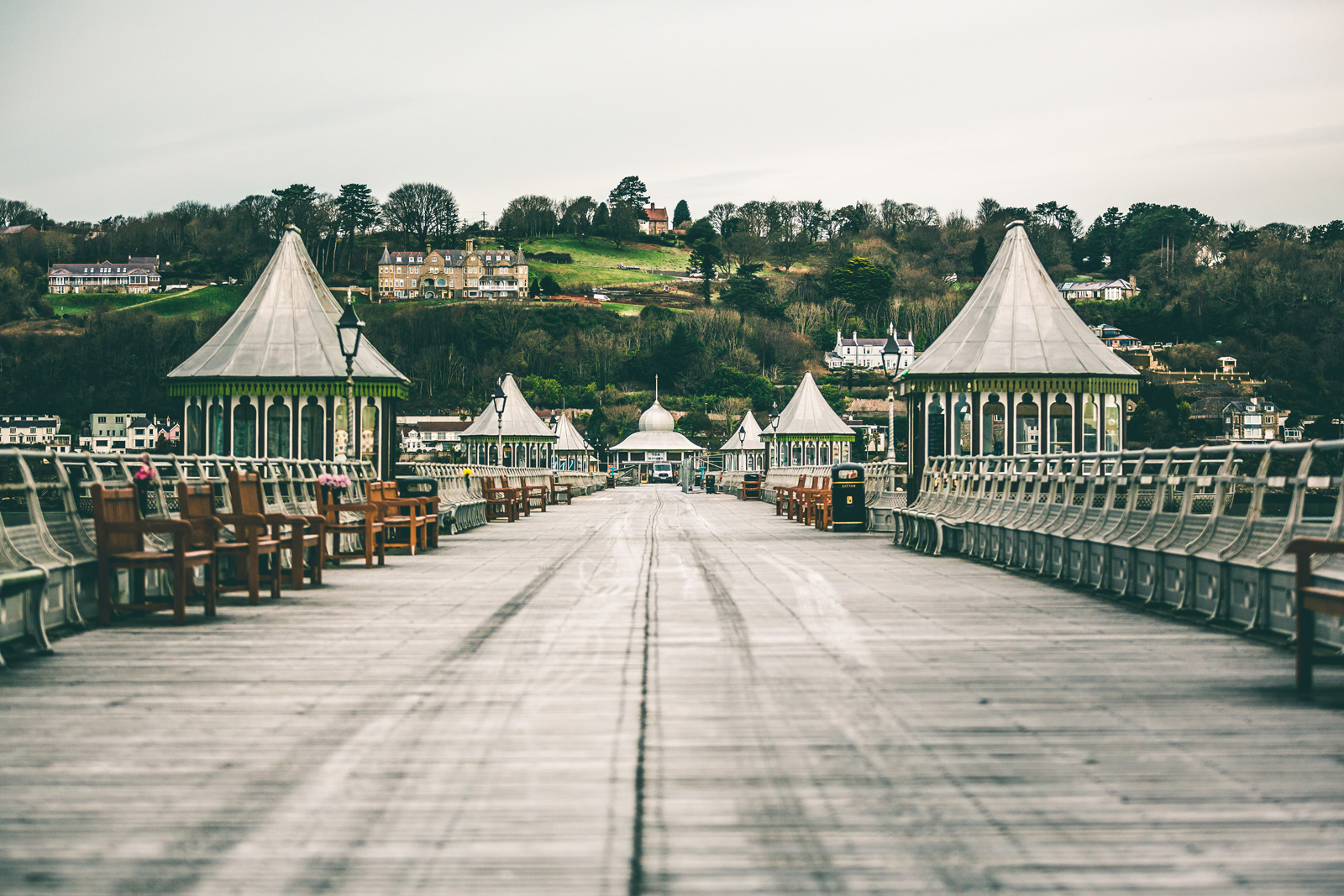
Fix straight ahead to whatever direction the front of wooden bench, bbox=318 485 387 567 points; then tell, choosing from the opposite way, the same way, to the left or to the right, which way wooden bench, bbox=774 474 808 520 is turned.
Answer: the opposite way

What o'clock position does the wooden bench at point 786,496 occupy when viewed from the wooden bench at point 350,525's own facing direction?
the wooden bench at point 786,496 is roughly at 10 o'clock from the wooden bench at point 350,525.

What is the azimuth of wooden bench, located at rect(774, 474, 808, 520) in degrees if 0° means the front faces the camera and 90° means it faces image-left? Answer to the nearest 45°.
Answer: approximately 90°

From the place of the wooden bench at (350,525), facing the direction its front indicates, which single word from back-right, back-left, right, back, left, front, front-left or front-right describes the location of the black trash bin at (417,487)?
left

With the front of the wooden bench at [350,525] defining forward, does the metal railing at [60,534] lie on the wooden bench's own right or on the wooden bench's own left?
on the wooden bench's own right

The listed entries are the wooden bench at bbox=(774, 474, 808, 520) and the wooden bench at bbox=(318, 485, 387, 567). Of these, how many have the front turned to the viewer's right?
1

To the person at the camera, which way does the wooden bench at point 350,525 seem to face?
facing to the right of the viewer

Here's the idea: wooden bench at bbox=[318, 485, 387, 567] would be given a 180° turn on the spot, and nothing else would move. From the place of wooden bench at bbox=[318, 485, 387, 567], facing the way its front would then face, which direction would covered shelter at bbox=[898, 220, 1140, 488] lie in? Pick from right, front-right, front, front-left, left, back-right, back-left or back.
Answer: back-right

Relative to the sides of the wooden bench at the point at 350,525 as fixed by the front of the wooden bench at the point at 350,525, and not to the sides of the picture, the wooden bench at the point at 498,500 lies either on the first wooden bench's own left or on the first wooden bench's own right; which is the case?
on the first wooden bench's own left

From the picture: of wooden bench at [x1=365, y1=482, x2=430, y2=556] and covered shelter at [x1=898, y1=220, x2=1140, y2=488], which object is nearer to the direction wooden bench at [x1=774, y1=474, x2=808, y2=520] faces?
the wooden bench

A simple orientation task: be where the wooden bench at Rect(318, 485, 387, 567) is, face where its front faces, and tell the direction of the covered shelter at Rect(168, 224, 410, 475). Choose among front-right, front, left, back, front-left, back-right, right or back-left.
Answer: left
